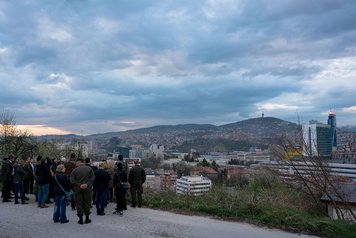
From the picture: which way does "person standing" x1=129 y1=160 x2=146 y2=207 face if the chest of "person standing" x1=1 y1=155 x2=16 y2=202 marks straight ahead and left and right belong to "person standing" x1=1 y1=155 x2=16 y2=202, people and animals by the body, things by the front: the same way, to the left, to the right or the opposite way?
to the left

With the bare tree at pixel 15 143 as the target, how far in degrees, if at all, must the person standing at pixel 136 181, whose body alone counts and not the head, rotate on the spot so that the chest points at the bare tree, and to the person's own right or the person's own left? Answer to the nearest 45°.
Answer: approximately 45° to the person's own left

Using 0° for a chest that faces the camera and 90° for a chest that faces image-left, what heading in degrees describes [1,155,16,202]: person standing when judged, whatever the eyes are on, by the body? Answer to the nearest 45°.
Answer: approximately 270°

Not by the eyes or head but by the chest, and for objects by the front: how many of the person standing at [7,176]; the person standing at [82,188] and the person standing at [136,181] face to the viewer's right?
1

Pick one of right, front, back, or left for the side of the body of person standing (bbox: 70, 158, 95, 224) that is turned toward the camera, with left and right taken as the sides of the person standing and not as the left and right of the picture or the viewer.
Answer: back

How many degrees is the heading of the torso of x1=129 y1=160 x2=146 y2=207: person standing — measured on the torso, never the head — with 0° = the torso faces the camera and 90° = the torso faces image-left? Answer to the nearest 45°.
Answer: approximately 180°

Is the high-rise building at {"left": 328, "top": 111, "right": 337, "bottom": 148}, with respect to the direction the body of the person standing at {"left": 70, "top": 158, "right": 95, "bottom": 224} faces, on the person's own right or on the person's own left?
on the person's own right

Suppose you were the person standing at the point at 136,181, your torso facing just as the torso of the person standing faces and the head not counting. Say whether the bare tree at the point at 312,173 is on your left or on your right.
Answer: on your right

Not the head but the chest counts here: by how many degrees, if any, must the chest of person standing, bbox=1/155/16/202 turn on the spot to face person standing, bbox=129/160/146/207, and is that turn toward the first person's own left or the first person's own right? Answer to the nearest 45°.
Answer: approximately 45° to the first person's own right

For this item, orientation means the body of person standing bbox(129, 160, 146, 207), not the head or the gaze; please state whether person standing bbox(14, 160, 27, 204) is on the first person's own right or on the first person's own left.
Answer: on the first person's own left
